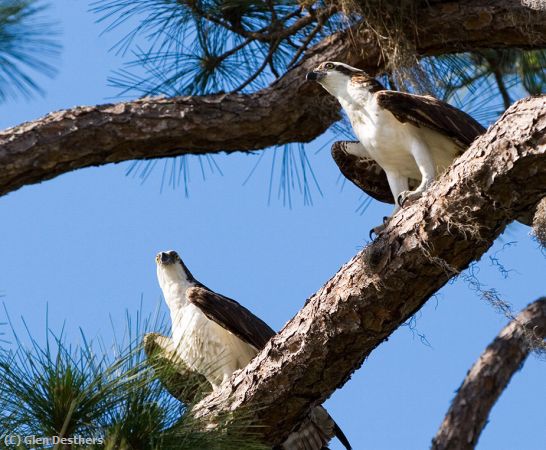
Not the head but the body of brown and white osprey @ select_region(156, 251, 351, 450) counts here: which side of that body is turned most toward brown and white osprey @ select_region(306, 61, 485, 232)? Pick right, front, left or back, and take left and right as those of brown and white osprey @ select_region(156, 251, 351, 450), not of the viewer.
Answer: left

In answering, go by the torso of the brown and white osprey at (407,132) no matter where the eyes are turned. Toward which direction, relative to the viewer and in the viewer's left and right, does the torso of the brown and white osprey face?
facing the viewer and to the left of the viewer

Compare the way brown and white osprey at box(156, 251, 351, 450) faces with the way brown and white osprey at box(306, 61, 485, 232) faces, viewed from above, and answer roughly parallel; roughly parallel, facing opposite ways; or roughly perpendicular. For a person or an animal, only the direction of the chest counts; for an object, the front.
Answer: roughly parallel

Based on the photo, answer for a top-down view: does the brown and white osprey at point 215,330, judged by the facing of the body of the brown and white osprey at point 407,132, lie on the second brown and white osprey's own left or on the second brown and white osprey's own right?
on the second brown and white osprey's own right

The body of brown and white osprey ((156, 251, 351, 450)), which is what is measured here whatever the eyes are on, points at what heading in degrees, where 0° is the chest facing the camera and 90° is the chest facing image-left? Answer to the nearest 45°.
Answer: approximately 45°

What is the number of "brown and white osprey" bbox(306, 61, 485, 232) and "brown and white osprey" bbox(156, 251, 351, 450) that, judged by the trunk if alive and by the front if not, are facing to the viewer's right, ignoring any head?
0
